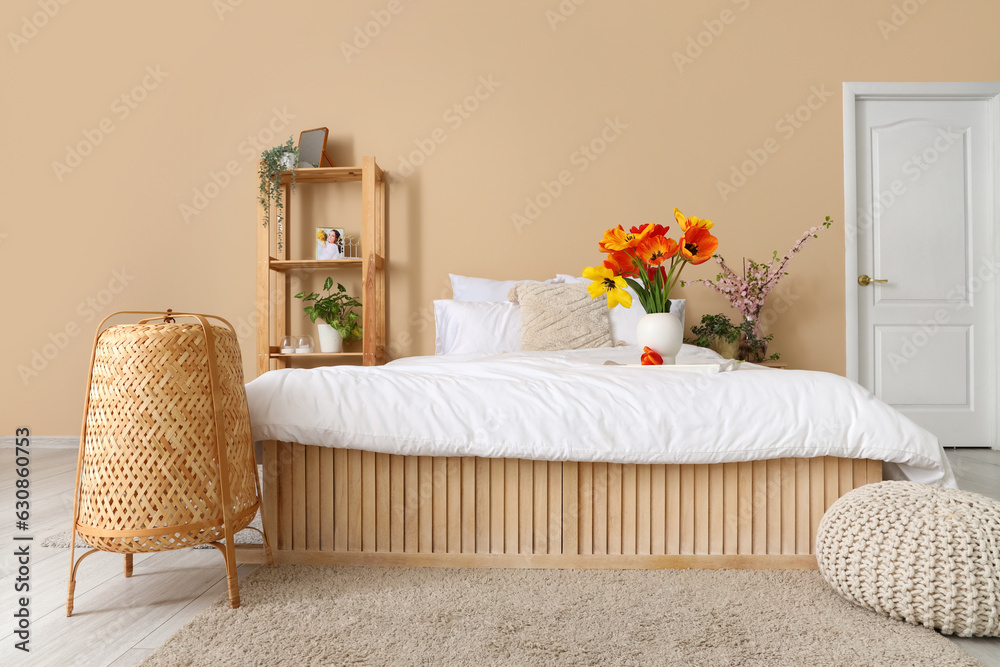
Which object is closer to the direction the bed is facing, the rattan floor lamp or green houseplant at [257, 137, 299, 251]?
the rattan floor lamp

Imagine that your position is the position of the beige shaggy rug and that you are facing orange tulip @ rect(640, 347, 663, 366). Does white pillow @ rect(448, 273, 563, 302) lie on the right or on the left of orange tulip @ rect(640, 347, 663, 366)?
left

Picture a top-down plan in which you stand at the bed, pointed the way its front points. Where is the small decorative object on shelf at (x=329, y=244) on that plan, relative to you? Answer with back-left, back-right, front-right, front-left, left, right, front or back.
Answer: back-right

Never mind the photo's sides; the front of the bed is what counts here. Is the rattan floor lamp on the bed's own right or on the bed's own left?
on the bed's own right

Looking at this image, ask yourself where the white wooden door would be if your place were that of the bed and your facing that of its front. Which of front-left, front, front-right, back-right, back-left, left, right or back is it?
back-left

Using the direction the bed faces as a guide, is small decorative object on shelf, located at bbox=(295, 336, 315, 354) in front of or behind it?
behind

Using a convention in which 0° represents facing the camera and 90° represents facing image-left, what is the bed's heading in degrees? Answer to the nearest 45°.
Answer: approximately 0°

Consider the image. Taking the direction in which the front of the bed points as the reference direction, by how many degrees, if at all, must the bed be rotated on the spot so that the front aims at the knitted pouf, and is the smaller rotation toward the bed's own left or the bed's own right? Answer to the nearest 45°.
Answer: approximately 90° to the bed's own left
